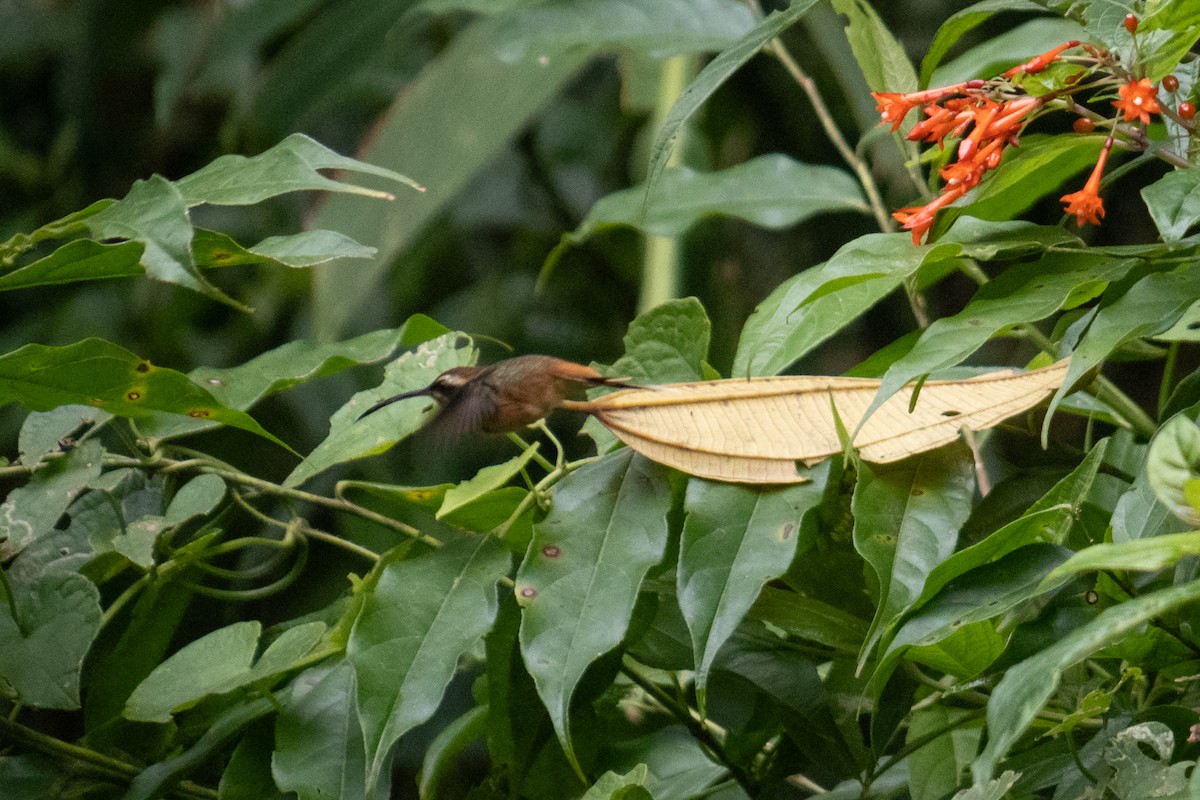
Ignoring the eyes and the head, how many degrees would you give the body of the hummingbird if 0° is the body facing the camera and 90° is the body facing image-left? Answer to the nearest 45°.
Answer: approximately 90°
